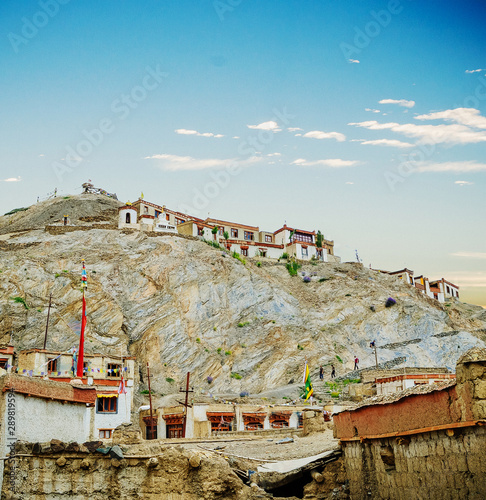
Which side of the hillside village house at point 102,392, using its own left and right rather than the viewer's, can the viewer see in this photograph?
front
